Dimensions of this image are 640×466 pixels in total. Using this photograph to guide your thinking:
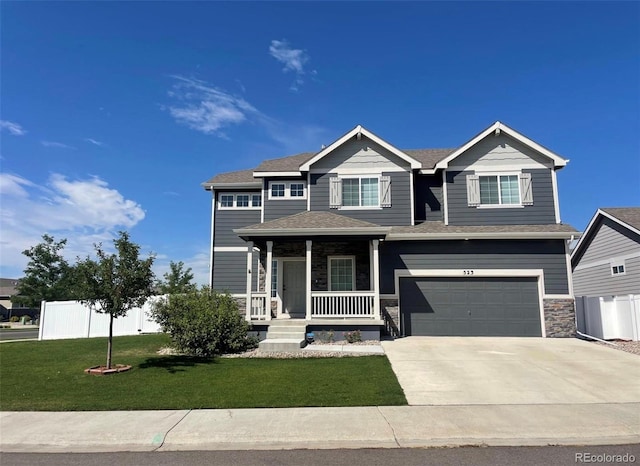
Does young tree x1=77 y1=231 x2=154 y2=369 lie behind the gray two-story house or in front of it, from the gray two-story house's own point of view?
in front

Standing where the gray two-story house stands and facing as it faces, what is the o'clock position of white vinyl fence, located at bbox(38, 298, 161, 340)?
The white vinyl fence is roughly at 3 o'clock from the gray two-story house.

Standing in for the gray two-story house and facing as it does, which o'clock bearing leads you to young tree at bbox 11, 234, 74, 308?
The young tree is roughly at 4 o'clock from the gray two-story house.

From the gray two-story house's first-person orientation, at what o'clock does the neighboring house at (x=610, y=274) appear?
The neighboring house is roughly at 8 o'clock from the gray two-story house.

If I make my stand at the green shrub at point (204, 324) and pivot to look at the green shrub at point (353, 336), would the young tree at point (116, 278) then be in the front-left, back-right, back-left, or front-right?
back-right

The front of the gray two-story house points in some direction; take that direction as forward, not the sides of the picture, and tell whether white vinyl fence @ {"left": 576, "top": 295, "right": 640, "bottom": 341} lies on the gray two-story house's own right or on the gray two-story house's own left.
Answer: on the gray two-story house's own left

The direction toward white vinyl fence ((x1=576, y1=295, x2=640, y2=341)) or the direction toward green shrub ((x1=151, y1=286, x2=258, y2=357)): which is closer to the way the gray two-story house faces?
the green shrub

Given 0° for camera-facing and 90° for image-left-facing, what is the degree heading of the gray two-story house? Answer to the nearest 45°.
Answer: approximately 0°
